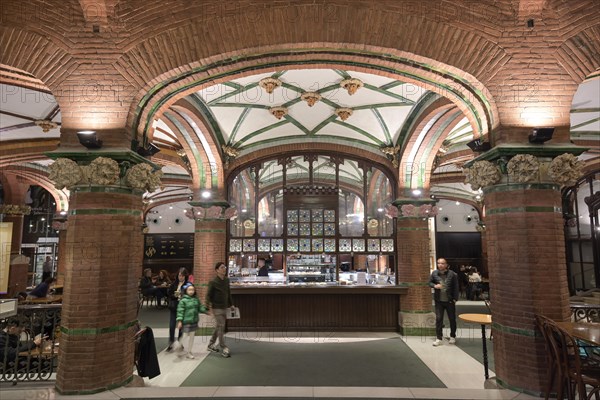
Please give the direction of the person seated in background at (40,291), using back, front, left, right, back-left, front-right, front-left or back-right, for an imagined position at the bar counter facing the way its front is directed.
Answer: right

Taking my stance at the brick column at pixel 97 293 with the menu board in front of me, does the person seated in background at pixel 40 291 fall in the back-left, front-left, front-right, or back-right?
front-left

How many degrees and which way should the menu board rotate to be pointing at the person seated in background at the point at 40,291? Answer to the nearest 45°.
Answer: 0° — it already faces them

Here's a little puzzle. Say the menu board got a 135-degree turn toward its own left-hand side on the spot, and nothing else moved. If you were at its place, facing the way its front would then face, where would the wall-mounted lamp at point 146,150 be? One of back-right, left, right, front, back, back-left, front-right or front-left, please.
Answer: back-right

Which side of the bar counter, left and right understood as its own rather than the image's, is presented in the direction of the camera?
front

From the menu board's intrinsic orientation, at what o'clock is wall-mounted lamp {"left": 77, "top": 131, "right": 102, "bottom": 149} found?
The wall-mounted lamp is roughly at 12 o'clock from the menu board.

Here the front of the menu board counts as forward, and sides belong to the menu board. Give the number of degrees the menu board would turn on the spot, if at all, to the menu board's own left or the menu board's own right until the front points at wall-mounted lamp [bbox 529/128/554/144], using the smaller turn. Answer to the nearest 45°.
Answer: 0° — it already faces it

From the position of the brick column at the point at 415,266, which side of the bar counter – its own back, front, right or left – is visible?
left

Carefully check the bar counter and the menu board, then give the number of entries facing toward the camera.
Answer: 2

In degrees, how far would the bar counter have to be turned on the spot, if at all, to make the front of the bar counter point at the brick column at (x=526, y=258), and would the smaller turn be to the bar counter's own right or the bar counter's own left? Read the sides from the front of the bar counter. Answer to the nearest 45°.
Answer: approximately 45° to the bar counter's own left

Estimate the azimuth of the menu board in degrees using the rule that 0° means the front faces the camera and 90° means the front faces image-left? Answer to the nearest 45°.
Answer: approximately 0°

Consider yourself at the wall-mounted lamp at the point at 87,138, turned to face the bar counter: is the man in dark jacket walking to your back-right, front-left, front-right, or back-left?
front-right

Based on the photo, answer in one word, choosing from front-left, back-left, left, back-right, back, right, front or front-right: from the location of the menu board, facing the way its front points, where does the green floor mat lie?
front

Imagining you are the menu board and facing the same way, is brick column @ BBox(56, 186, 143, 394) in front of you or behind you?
in front

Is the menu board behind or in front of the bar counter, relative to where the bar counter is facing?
behind

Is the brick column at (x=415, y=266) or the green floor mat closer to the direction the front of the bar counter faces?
the green floor mat
